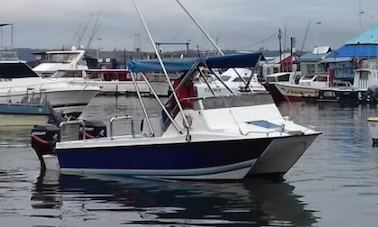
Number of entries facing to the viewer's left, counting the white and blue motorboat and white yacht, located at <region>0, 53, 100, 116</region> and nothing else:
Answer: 0

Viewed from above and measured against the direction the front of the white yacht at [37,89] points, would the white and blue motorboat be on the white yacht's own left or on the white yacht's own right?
on the white yacht's own right

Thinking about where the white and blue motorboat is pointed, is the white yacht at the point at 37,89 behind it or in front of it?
behind

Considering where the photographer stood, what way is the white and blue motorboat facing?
facing the viewer and to the right of the viewer

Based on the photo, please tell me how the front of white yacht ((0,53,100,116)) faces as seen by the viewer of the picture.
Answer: facing to the right of the viewer
